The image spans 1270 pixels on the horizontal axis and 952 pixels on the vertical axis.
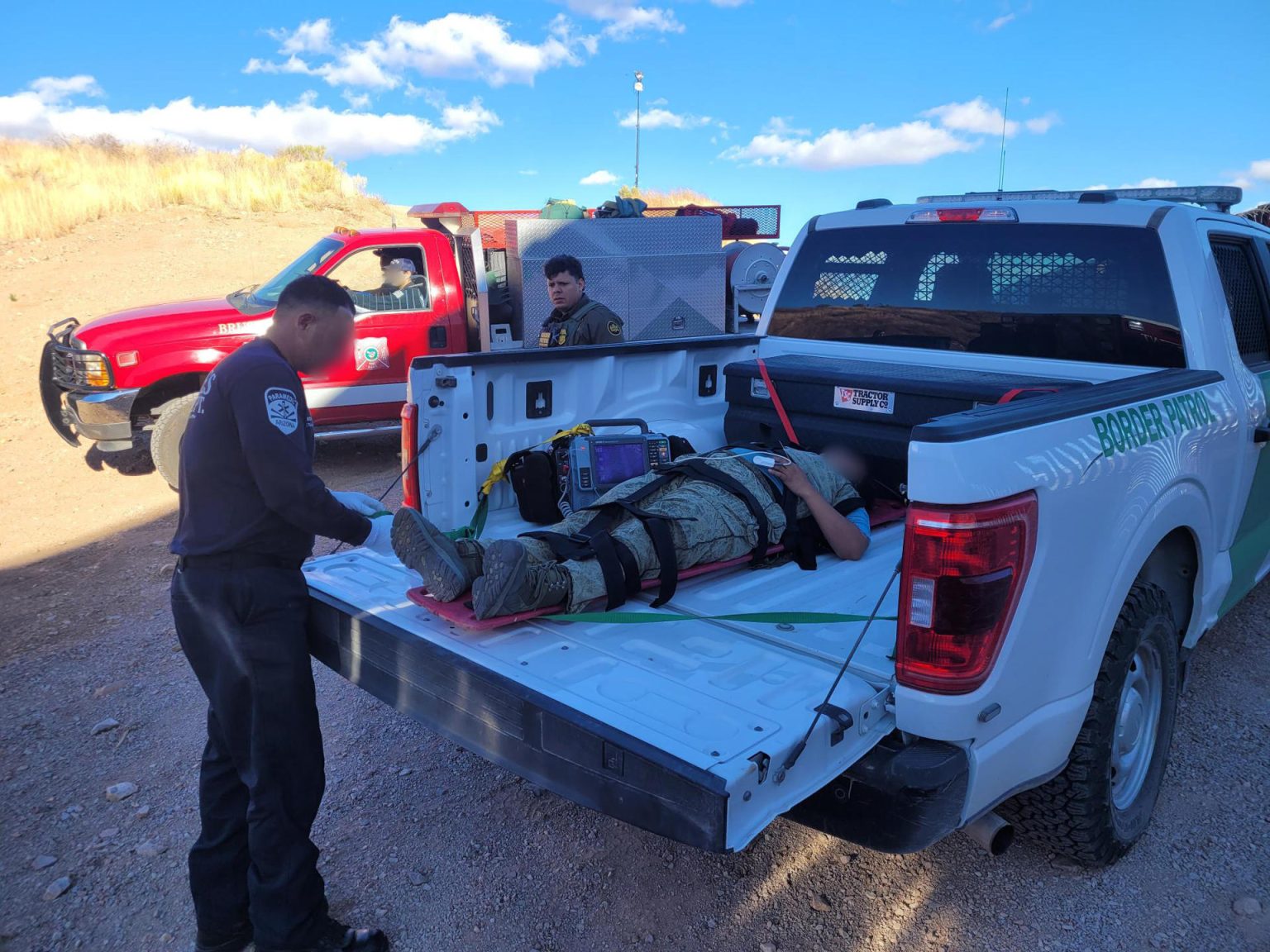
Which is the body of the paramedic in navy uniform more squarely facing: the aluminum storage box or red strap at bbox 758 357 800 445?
the red strap

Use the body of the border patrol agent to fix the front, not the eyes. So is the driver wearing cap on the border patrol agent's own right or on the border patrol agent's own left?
on the border patrol agent's own right

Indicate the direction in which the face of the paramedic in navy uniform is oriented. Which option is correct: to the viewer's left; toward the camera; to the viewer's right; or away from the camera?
to the viewer's right

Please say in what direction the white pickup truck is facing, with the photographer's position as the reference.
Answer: facing away from the viewer and to the right of the viewer

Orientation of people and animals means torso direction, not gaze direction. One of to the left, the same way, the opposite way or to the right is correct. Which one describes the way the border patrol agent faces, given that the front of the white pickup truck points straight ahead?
the opposite way

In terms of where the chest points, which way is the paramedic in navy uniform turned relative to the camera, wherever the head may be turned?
to the viewer's right

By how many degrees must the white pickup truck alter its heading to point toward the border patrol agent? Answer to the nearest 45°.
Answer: approximately 90° to its left

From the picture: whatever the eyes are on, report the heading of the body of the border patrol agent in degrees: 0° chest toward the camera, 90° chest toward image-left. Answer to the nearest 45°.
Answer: approximately 45°

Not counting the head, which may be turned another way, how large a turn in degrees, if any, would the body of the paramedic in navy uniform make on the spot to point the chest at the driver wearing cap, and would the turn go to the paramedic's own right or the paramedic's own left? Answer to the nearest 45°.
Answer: approximately 90° to the paramedic's own left

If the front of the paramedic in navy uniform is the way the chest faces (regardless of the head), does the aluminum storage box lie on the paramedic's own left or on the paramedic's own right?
on the paramedic's own left

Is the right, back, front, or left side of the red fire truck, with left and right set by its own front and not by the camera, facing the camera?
left

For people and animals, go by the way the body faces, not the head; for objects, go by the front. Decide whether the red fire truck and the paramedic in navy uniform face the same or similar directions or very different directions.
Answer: very different directions

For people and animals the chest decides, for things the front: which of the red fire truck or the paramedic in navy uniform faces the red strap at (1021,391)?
the paramedic in navy uniform
